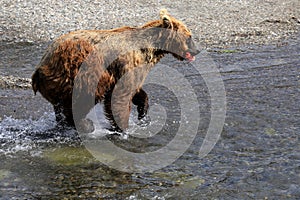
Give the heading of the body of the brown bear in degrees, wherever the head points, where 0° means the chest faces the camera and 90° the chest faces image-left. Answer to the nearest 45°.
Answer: approximately 270°

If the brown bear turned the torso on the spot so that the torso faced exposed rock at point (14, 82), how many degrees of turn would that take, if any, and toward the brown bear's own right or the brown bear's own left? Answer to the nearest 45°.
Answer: approximately 135° to the brown bear's own left
